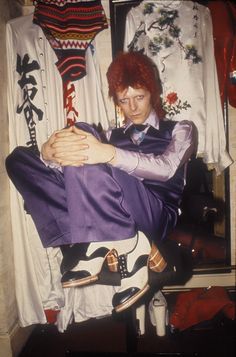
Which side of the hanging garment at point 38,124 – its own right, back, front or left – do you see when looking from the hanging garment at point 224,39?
left

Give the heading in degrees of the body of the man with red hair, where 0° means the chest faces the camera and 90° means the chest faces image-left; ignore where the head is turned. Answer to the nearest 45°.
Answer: approximately 45°

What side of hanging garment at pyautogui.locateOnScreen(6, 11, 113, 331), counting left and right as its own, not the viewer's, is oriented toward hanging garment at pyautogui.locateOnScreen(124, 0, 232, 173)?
left

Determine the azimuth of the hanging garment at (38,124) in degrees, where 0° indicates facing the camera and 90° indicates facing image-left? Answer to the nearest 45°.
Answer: approximately 0°

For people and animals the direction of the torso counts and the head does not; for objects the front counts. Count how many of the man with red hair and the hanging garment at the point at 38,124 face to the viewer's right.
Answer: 0
